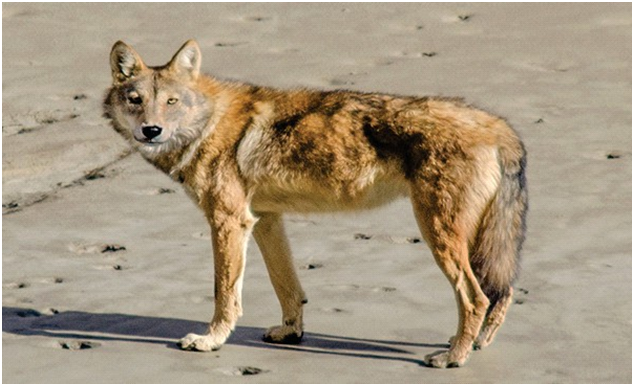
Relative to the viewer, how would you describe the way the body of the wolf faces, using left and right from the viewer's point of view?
facing to the left of the viewer
